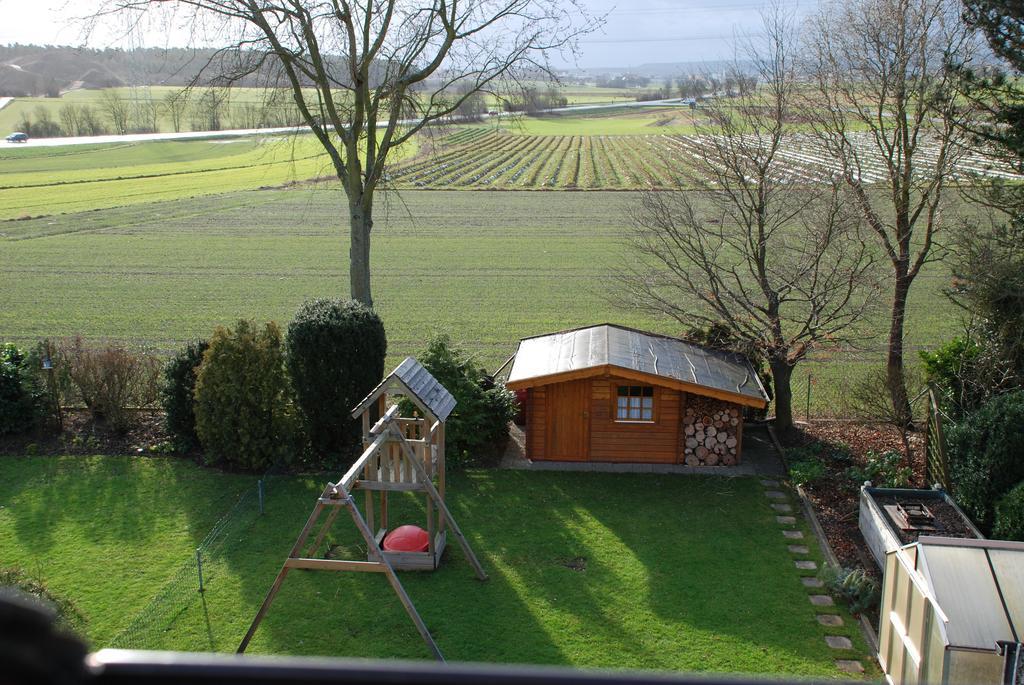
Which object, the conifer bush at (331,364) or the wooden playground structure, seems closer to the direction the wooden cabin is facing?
the wooden playground structure

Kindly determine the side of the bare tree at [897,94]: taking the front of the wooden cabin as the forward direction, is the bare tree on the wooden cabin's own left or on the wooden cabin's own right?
on the wooden cabin's own left

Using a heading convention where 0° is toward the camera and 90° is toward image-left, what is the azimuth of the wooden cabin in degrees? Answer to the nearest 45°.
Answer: approximately 0°

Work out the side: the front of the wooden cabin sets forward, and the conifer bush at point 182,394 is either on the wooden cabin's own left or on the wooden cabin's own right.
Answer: on the wooden cabin's own right

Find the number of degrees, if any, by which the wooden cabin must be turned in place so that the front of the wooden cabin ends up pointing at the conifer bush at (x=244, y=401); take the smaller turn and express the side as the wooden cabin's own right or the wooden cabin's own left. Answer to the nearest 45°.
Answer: approximately 90° to the wooden cabin's own right

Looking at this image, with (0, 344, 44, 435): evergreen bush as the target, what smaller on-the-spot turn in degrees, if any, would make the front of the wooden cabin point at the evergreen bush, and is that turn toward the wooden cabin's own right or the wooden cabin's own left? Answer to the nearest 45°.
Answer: approximately 90° to the wooden cabin's own right

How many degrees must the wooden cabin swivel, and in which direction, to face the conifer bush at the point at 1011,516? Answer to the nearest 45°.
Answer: approximately 45° to its left

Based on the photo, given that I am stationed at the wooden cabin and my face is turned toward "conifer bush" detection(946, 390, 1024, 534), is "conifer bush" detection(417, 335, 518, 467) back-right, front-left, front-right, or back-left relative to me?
back-right

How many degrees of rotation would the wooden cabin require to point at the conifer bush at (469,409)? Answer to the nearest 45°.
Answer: approximately 90° to its right

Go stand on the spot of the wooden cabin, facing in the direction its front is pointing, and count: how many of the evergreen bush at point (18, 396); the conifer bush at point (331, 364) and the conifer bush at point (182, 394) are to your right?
3

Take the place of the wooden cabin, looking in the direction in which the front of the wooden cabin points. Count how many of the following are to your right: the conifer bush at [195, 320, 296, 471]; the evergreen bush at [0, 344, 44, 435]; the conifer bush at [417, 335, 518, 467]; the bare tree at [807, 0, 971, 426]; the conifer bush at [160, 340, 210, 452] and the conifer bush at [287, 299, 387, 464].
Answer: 5

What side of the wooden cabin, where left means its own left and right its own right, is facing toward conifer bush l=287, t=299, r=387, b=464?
right

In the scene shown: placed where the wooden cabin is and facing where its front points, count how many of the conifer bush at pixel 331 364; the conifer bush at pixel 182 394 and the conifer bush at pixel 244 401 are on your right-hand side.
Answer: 3
